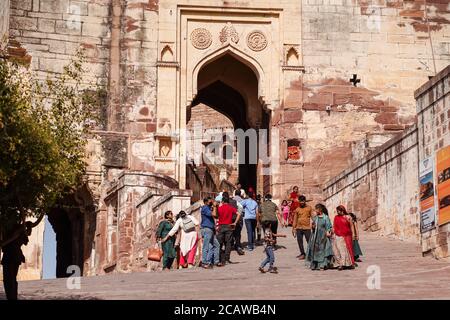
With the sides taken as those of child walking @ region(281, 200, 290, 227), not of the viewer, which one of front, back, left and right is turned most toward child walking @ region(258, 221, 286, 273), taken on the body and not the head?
front

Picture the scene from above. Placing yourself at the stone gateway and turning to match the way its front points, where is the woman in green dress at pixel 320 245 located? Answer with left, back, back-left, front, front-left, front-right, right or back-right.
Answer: front

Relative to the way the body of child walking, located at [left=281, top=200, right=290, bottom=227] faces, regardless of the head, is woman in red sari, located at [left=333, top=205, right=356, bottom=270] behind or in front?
in front

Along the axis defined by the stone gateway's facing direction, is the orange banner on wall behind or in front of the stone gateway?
in front

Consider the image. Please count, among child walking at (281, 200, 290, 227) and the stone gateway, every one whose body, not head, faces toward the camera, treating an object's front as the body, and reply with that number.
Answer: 2

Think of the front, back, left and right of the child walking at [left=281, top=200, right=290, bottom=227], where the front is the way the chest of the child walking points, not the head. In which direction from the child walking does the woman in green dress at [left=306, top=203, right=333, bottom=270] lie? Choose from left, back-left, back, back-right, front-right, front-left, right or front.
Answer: front

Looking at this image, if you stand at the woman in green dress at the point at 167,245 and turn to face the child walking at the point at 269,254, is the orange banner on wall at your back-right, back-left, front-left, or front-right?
front-left

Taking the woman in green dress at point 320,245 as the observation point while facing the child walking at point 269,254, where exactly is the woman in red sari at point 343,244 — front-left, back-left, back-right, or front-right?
back-left

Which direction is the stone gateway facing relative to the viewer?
toward the camera

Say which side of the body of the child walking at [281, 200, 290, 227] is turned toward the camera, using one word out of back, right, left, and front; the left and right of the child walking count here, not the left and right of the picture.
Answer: front

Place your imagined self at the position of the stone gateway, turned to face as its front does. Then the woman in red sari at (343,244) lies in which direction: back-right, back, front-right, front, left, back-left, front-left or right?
front

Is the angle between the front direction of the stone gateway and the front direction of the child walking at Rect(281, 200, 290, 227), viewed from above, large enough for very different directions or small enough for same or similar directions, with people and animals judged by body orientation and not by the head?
same or similar directions

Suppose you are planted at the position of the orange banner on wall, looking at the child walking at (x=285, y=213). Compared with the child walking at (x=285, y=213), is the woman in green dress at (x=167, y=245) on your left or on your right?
left

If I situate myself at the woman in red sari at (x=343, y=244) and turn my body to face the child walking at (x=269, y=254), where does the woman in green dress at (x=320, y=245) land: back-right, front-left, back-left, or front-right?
front-right
